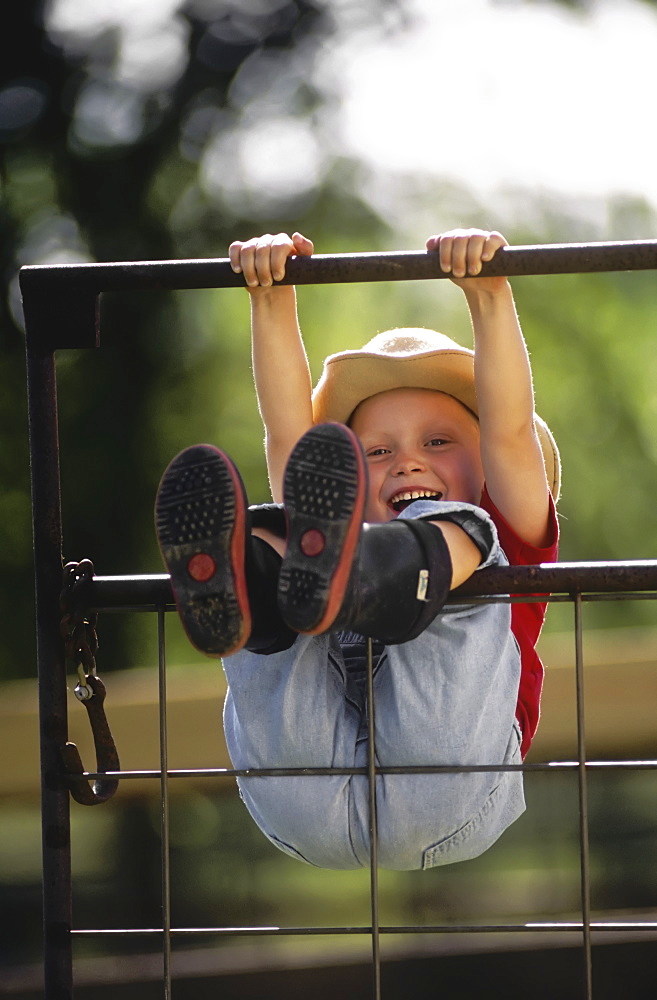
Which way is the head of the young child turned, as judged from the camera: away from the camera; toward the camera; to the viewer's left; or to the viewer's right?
toward the camera

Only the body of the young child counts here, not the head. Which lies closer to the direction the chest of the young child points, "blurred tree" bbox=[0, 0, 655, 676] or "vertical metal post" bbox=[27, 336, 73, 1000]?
the vertical metal post

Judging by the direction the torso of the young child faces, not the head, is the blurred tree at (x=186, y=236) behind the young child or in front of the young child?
behind

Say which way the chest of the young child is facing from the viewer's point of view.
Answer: toward the camera

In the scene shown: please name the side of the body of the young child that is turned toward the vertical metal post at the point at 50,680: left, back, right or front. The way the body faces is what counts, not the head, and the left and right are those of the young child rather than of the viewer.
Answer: right
